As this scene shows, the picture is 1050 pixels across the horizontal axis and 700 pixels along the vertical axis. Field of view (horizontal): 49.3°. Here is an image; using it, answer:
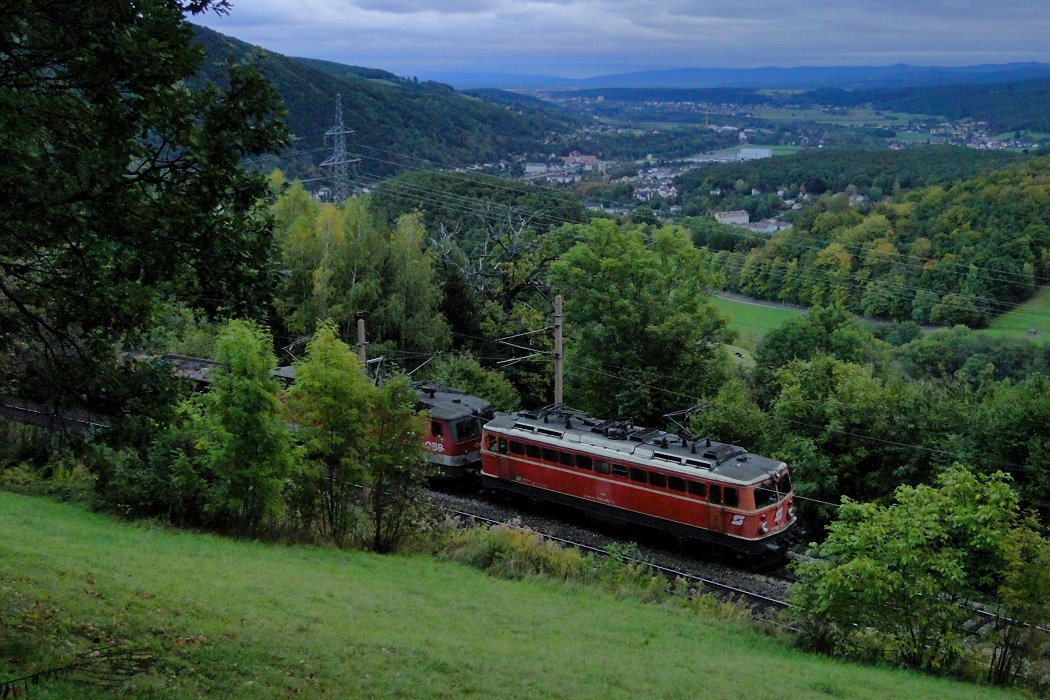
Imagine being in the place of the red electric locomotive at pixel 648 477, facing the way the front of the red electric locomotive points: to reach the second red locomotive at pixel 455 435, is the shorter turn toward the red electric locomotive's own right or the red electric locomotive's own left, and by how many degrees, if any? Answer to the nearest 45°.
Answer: approximately 180°

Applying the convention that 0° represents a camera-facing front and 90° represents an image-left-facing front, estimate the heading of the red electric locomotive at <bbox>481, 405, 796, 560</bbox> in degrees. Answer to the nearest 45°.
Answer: approximately 315°

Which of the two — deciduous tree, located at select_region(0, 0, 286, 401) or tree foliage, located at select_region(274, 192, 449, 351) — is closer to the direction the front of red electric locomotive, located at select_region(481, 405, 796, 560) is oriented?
the deciduous tree

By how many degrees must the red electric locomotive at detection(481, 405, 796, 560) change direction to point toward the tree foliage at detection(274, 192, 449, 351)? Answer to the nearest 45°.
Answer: approximately 180°

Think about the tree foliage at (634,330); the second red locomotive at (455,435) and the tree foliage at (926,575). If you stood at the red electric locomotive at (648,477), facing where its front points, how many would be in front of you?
1

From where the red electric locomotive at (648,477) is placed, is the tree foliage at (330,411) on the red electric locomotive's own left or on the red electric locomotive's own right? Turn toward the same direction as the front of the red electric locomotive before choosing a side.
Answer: on the red electric locomotive's own right

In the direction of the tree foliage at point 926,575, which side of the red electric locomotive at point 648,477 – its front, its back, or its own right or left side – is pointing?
front

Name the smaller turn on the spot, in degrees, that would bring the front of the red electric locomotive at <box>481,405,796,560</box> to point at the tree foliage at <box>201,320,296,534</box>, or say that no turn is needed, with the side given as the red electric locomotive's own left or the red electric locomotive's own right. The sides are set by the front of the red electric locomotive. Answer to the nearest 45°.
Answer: approximately 90° to the red electric locomotive's own right

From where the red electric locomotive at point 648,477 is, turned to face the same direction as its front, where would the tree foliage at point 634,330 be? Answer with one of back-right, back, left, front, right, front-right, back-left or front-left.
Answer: back-left

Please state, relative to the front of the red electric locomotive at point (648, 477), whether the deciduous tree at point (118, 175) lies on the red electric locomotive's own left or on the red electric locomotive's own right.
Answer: on the red electric locomotive's own right

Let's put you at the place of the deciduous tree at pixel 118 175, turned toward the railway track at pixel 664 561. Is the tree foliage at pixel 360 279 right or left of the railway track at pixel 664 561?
left

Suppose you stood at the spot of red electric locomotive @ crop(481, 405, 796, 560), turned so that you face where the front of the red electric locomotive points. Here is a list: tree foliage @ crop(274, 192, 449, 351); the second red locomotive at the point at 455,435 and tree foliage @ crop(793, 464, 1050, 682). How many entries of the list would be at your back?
2
